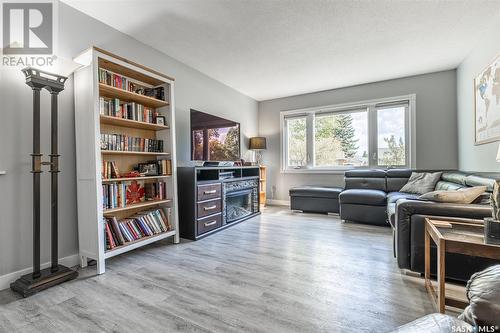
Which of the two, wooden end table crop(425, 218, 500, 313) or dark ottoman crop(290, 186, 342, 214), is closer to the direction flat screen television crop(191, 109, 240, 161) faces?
the wooden end table

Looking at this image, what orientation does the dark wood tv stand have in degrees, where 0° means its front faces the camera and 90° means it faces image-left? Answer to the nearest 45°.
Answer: approximately 315°

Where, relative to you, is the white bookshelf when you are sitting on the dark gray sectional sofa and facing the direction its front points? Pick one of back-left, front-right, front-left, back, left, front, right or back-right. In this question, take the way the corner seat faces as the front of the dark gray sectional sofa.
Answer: front

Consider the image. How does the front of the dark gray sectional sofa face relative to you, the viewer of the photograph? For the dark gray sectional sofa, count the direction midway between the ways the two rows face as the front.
facing the viewer and to the left of the viewer

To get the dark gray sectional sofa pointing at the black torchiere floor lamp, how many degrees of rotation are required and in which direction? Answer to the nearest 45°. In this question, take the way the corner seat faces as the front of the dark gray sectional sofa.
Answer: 0° — it already faces it

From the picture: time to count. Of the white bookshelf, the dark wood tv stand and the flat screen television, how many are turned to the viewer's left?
0

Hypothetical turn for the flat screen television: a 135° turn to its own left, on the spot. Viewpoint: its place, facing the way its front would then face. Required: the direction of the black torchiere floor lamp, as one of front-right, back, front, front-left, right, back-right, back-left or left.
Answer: back-left

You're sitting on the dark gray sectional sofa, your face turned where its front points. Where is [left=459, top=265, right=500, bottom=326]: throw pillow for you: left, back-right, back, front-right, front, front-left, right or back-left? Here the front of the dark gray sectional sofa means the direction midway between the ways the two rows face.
front-left

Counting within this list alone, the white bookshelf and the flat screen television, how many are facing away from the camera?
0

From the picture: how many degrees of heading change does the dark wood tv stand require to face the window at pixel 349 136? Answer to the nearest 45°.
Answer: approximately 90° to its left

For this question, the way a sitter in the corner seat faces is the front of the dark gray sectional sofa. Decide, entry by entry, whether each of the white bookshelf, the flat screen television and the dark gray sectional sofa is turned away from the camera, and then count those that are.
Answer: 0

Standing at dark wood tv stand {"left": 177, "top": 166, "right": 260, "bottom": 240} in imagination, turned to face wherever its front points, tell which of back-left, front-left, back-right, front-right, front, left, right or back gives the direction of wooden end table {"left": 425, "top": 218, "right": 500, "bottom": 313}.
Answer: front

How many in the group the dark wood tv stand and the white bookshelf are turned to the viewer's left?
0

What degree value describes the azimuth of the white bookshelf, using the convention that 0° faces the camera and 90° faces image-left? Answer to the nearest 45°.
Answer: approximately 315°

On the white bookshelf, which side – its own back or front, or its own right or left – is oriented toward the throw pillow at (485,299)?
front

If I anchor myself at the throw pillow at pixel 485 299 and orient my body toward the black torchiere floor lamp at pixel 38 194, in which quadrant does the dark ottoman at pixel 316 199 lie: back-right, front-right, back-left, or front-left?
front-right

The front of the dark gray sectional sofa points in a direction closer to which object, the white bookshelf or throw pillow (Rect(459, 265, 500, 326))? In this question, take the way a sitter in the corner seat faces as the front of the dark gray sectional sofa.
the white bookshelf

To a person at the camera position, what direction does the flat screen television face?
facing the viewer and to the right of the viewer
